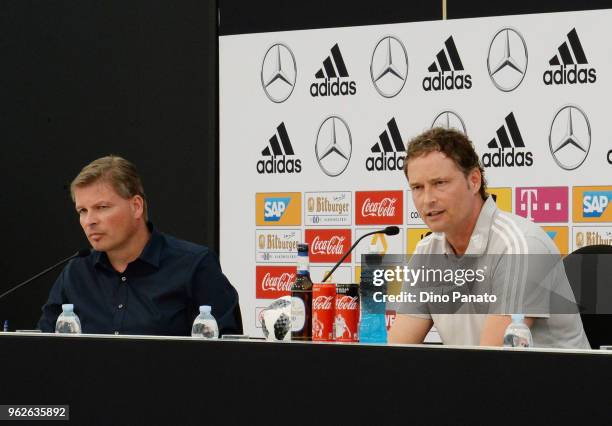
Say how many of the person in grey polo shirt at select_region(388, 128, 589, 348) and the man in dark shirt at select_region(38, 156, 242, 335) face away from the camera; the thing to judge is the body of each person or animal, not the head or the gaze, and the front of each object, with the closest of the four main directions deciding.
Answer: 0

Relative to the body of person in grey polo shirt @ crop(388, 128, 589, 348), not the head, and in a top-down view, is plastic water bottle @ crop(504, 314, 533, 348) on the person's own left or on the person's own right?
on the person's own left

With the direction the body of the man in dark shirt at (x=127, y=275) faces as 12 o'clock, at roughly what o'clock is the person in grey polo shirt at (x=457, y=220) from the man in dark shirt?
The person in grey polo shirt is roughly at 9 o'clock from the man in dark shirt.

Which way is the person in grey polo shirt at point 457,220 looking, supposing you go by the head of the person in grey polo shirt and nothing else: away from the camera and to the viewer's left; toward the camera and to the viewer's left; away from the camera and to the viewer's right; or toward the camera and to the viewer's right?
toward the camera and to the viewer's left

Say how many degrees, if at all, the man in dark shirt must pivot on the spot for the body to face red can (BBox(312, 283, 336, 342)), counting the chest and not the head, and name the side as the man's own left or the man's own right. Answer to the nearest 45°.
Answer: approximately 45° to the man's own left

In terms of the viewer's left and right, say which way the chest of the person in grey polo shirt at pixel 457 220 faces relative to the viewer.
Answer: facing the viewer and to the left of the viewer

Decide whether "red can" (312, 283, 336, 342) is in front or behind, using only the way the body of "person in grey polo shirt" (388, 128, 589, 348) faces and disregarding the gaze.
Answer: in front

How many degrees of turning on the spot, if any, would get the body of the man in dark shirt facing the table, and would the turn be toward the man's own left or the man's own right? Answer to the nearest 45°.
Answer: approximately 45° to the man's own left

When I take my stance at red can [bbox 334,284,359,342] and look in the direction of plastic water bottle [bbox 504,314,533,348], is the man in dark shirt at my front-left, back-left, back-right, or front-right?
back-left

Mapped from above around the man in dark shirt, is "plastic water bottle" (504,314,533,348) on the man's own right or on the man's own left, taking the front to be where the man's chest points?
on the man's own left

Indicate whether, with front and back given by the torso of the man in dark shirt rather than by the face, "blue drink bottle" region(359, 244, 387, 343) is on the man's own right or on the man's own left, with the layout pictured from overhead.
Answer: on the man's own left

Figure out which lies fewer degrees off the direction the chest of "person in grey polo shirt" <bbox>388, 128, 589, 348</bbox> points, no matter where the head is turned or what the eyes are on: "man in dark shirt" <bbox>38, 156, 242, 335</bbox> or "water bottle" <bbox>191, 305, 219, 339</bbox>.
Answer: the water bottle
